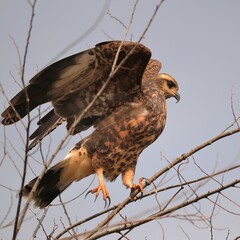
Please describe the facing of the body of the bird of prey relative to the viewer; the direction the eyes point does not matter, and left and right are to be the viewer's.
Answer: facing to the right of the viewer
